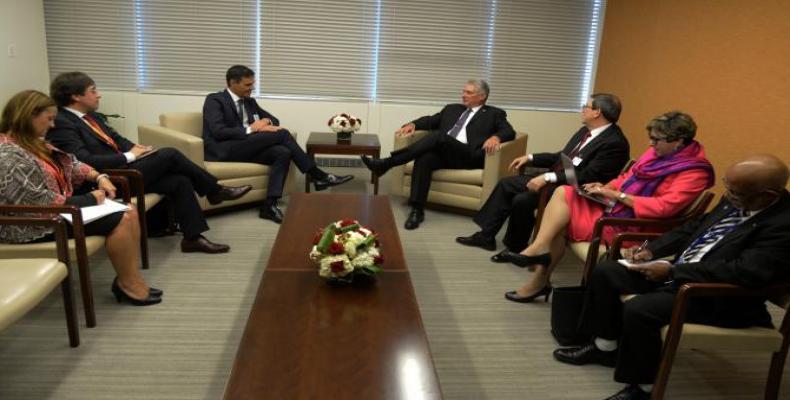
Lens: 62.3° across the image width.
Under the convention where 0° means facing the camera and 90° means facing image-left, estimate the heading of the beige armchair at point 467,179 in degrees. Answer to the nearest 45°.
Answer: approximately 45°

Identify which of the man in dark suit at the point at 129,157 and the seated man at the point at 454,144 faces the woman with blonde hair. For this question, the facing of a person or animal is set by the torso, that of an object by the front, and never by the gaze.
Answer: the seated man

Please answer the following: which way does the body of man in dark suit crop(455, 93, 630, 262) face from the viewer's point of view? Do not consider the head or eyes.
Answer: to the viewer's left

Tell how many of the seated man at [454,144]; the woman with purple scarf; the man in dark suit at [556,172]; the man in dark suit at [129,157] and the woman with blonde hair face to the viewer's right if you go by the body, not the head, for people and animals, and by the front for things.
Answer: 2

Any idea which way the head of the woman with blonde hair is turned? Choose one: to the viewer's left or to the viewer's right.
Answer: to the viewer's right

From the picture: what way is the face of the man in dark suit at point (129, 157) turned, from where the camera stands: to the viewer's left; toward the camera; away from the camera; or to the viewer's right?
to the viewer's right

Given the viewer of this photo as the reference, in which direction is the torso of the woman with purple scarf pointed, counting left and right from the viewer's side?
facing to the left of the viewer

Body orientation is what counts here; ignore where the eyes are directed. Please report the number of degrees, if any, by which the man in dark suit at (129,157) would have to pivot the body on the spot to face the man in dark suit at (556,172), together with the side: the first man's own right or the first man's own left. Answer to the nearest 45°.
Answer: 0° — they already face them

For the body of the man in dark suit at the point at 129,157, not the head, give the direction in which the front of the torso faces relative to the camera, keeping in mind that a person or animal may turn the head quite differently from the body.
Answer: to the viewer's right

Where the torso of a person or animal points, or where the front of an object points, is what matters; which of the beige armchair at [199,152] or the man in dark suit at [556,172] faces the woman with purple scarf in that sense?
the beige armchair

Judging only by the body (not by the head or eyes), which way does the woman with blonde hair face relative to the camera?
to the viewer's right
